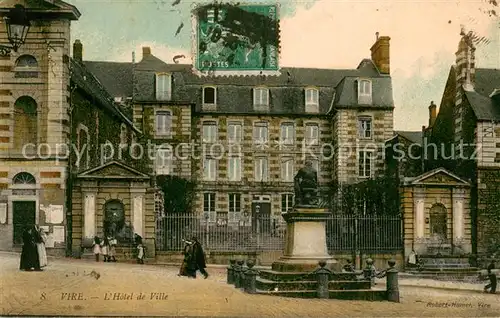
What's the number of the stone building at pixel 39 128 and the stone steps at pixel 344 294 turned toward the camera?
2

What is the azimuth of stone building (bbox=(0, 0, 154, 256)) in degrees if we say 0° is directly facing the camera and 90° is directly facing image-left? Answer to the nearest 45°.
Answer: approximately 0°

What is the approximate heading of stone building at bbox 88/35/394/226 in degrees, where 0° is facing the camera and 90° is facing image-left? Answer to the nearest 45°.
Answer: approximately 0°

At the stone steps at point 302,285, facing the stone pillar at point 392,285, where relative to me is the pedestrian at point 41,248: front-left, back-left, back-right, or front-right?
back-left

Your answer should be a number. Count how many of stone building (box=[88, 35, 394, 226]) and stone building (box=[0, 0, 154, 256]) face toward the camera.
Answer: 2
